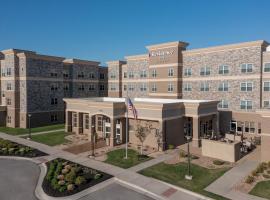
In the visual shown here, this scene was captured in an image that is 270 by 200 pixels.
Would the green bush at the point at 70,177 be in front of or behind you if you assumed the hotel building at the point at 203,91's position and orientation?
in front

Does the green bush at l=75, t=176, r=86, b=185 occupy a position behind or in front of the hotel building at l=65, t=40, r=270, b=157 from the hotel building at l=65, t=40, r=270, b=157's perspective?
in front

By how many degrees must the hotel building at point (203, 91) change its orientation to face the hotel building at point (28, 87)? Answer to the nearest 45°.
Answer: approximately 45° to its right

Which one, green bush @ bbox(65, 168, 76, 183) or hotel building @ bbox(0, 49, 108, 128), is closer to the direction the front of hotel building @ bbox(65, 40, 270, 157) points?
the green bush

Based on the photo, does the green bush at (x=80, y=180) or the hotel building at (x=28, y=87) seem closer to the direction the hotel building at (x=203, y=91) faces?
the green bush

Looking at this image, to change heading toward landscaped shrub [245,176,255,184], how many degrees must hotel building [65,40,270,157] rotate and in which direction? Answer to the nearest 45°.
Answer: approximately 45° to its left

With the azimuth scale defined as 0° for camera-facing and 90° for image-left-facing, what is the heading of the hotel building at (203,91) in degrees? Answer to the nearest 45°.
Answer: approximately 45°
